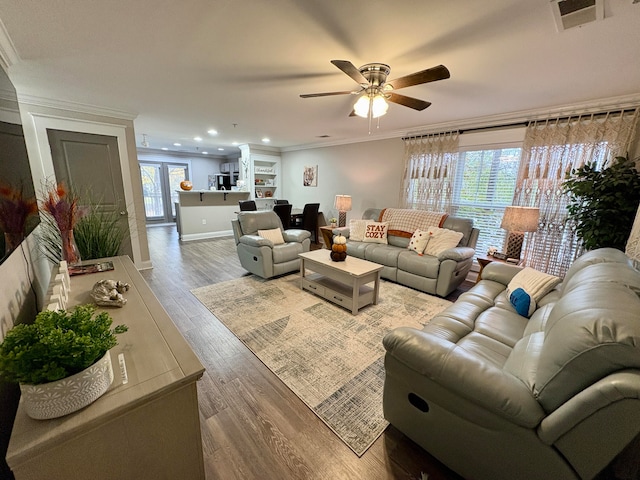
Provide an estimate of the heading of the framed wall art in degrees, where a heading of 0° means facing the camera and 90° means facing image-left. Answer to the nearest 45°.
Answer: approximately 45°

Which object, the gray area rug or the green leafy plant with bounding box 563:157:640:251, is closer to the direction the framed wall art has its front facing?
the gray area rug

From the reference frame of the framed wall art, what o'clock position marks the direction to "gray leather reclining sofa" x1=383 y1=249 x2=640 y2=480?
The gray leather reclining sofa is roughly at 10 o'clock from the framed wall art.

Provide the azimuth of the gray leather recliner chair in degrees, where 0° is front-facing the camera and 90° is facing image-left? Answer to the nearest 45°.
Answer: approximately 315°

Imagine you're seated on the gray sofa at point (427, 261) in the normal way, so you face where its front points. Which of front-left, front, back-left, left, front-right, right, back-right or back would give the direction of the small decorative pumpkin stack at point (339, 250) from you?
front

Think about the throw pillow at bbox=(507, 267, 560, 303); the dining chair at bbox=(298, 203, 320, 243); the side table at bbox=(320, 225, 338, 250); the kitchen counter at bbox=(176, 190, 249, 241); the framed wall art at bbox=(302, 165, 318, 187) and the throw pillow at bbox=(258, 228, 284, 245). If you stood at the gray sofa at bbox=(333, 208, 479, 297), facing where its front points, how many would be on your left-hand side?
1

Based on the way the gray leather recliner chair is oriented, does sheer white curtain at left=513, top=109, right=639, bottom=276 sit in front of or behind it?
in front

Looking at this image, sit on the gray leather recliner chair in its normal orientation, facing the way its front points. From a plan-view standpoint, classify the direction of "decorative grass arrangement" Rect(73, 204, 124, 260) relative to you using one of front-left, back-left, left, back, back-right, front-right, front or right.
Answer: right

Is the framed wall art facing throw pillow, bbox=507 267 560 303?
no

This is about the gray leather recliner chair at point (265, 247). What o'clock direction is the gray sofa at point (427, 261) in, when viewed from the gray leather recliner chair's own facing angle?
The gray sofa is roughly at 11 o'clock from the gray leather recliner chair.

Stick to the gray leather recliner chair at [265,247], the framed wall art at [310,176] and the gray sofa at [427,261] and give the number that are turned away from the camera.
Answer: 0

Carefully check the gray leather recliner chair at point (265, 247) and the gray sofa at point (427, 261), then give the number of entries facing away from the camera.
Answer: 0

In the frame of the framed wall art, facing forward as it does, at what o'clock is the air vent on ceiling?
The air vent on ceiling is roughly at 10 o'clock from the framed wall art.

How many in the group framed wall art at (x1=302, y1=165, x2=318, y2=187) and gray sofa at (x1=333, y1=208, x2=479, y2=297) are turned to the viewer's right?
0

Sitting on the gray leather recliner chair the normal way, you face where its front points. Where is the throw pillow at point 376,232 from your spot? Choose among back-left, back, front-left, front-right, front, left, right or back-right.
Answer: front-left

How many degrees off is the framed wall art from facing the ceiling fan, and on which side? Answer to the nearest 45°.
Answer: approximately 45° to its left
